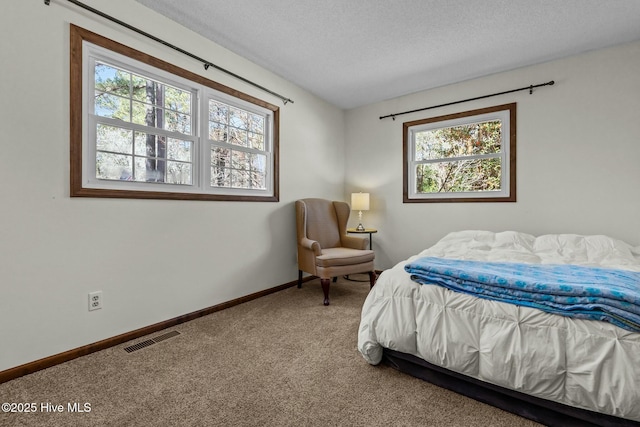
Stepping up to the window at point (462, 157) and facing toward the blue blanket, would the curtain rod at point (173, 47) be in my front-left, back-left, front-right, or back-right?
front-right

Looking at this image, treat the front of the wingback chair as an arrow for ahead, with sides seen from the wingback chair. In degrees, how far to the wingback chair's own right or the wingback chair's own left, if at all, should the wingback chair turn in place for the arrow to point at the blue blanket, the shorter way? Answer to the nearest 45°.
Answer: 0° — it already faces it

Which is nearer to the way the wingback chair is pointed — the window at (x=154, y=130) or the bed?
the bed

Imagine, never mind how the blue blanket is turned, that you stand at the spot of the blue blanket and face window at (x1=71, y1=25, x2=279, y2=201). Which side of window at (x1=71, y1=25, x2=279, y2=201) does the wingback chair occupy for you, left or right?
right

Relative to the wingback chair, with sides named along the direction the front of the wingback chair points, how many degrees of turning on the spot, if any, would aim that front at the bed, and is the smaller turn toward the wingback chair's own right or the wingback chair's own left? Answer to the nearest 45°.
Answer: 0° — it already faces it

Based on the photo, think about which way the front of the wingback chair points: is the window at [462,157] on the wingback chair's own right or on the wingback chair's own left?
on the wingback chair's own left

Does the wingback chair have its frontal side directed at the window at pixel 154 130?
no

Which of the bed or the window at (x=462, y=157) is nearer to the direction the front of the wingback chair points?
the bed
